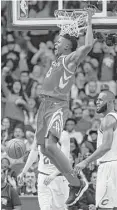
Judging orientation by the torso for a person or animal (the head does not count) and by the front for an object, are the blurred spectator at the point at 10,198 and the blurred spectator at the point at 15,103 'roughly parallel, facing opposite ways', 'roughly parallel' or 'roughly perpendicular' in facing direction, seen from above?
roughly parallel

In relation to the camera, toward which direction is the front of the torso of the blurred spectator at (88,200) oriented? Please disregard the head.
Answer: toward the camera

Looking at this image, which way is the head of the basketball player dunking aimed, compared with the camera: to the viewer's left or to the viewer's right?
to the viewer's left

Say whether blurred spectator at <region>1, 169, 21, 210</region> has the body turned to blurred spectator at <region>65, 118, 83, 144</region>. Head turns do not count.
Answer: no

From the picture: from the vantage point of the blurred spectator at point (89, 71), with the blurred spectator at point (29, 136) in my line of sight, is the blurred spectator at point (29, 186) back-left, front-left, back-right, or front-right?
front-left

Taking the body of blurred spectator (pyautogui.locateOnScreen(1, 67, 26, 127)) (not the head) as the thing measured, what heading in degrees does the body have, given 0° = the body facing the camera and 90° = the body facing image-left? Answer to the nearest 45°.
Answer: approximately 0°

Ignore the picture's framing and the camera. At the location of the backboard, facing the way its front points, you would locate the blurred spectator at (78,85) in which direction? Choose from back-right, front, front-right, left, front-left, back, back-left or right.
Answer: back

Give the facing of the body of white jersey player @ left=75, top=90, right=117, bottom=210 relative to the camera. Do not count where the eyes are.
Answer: to the viewer's left

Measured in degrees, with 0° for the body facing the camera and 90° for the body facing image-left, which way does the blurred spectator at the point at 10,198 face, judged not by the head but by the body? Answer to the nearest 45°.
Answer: approximately 0°

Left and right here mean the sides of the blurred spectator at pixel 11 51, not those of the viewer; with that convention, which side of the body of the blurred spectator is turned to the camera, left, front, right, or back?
front
